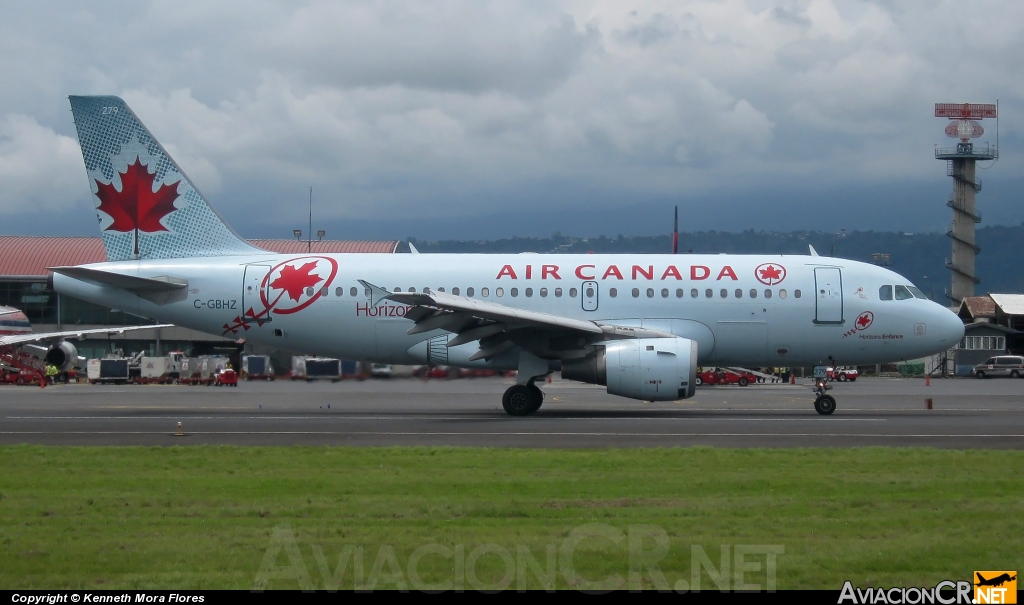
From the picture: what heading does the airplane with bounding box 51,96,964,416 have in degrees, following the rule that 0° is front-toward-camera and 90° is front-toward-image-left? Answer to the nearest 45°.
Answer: approximately 270°

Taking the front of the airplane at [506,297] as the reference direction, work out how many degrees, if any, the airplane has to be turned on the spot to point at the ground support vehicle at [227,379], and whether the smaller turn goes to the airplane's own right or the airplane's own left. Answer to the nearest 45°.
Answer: approximately 135° to the airplane's own left

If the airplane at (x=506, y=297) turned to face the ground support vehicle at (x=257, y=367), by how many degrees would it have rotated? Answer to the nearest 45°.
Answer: approximately 135° to its left
